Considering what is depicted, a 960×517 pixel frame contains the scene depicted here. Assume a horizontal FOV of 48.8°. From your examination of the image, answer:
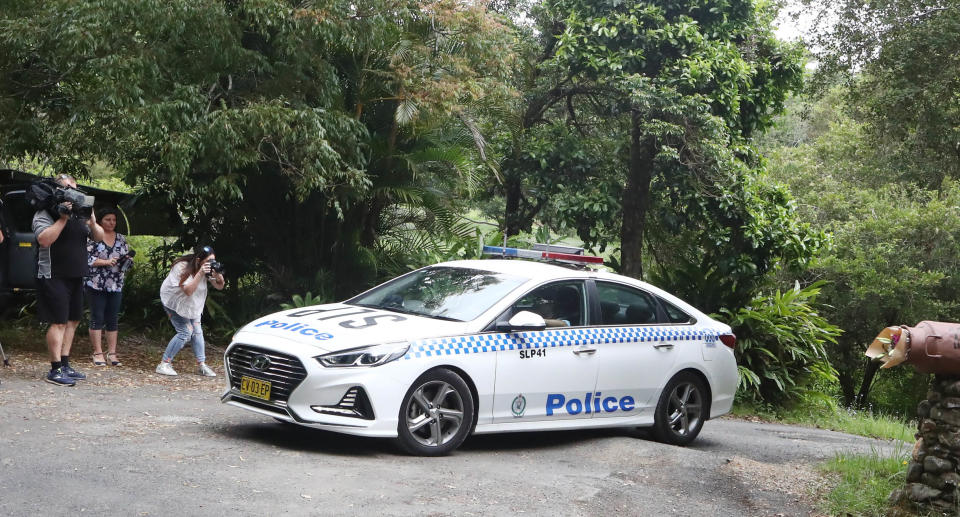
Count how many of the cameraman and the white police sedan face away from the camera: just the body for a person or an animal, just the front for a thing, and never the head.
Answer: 0

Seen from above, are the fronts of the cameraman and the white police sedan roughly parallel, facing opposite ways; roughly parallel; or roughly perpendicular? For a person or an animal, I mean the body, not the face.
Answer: roughly perpendicular

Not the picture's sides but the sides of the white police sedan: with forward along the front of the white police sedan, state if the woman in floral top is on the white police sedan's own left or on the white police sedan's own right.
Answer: on the white police sedan's own right

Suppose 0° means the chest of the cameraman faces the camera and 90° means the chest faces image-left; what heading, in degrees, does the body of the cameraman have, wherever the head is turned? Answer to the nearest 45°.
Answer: approximately 315°

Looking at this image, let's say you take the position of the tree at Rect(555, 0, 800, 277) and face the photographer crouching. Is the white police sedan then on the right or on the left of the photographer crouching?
left

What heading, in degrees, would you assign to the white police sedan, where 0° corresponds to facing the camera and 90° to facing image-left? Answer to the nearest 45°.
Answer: approximately 45°

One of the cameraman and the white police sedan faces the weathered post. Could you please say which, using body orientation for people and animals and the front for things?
the cameraman

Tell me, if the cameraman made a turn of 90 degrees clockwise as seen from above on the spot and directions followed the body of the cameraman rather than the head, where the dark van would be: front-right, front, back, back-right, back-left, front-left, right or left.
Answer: back-right

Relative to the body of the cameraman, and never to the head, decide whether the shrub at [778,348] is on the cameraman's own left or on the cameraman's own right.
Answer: on the cameraman's own left

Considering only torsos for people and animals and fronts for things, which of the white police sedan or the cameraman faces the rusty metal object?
the cameraman

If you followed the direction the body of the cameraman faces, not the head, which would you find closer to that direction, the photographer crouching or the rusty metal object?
the rusty metal object

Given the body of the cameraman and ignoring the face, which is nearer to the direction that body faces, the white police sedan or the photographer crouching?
the white police sedan

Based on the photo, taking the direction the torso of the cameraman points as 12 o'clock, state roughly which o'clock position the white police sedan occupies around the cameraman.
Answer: The white police sedan is roughly at 12 o'clock from the cameraman.

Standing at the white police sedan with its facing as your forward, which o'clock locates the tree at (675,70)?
The tree is roughly at 5 o'clock from the white police sedan.

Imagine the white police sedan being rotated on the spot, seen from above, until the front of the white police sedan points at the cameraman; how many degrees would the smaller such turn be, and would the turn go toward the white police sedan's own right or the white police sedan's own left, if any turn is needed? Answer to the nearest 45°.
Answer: approximately 45° to the white police sedan's own right

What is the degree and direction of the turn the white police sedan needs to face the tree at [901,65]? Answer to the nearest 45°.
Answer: approximately 180°
